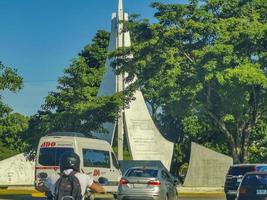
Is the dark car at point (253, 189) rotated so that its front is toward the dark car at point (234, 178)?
yes

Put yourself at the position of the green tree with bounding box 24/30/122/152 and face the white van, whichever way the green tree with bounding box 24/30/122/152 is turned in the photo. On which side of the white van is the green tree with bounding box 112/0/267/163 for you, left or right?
left

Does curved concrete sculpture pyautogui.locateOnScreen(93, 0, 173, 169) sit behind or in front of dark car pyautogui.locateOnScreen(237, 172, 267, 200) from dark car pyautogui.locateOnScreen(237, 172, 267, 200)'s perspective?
in front

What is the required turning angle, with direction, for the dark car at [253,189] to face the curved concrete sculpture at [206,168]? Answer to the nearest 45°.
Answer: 0° — it already faces it

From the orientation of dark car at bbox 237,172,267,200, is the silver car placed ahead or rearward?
ahead

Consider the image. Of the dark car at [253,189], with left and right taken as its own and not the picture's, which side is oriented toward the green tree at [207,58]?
front

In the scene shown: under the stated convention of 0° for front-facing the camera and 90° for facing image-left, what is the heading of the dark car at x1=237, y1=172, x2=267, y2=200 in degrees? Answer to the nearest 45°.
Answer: approximately 180°
